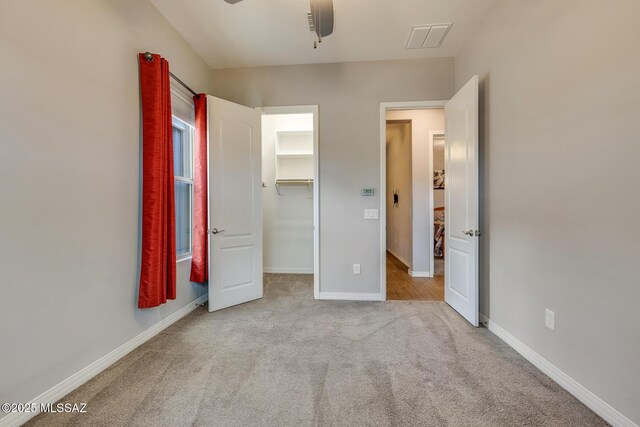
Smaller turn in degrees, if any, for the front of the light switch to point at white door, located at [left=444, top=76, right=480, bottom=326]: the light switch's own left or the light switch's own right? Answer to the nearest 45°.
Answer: approximately 45° to the light switch's own left

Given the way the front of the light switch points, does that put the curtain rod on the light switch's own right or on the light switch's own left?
on the light switch's own right

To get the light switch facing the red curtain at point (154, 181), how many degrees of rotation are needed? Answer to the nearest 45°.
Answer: approximately 45° to its right

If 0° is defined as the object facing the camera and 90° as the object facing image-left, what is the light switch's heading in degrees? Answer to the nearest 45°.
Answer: approximately 0°

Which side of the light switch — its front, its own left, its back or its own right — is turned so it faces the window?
right

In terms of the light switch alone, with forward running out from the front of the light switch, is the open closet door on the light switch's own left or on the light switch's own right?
on the light switch's own right
